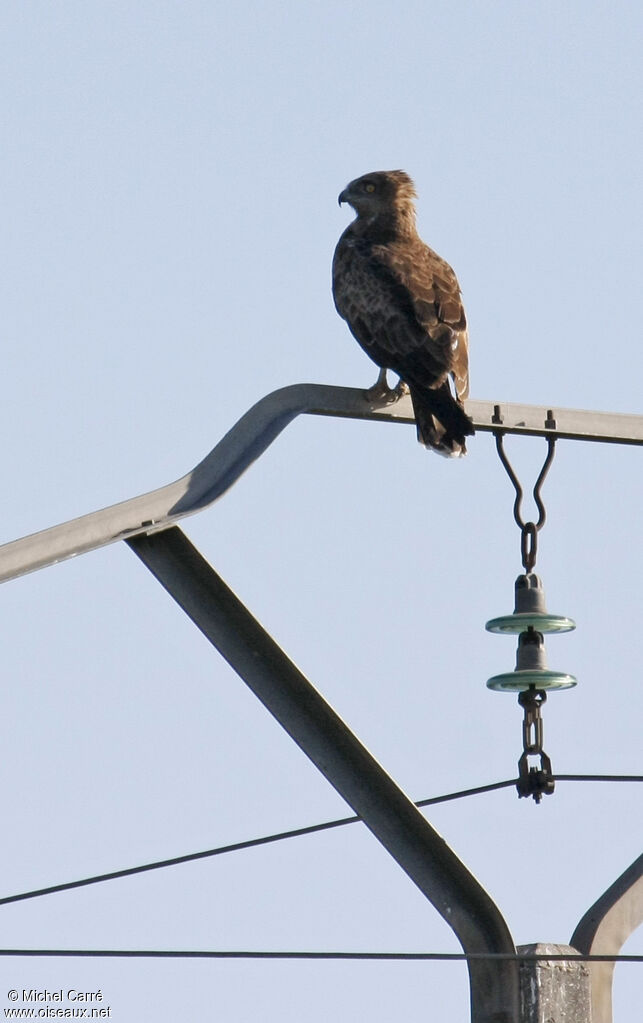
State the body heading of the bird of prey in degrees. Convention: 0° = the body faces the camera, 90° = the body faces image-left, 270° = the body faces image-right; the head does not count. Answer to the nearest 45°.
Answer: approximately 135°
